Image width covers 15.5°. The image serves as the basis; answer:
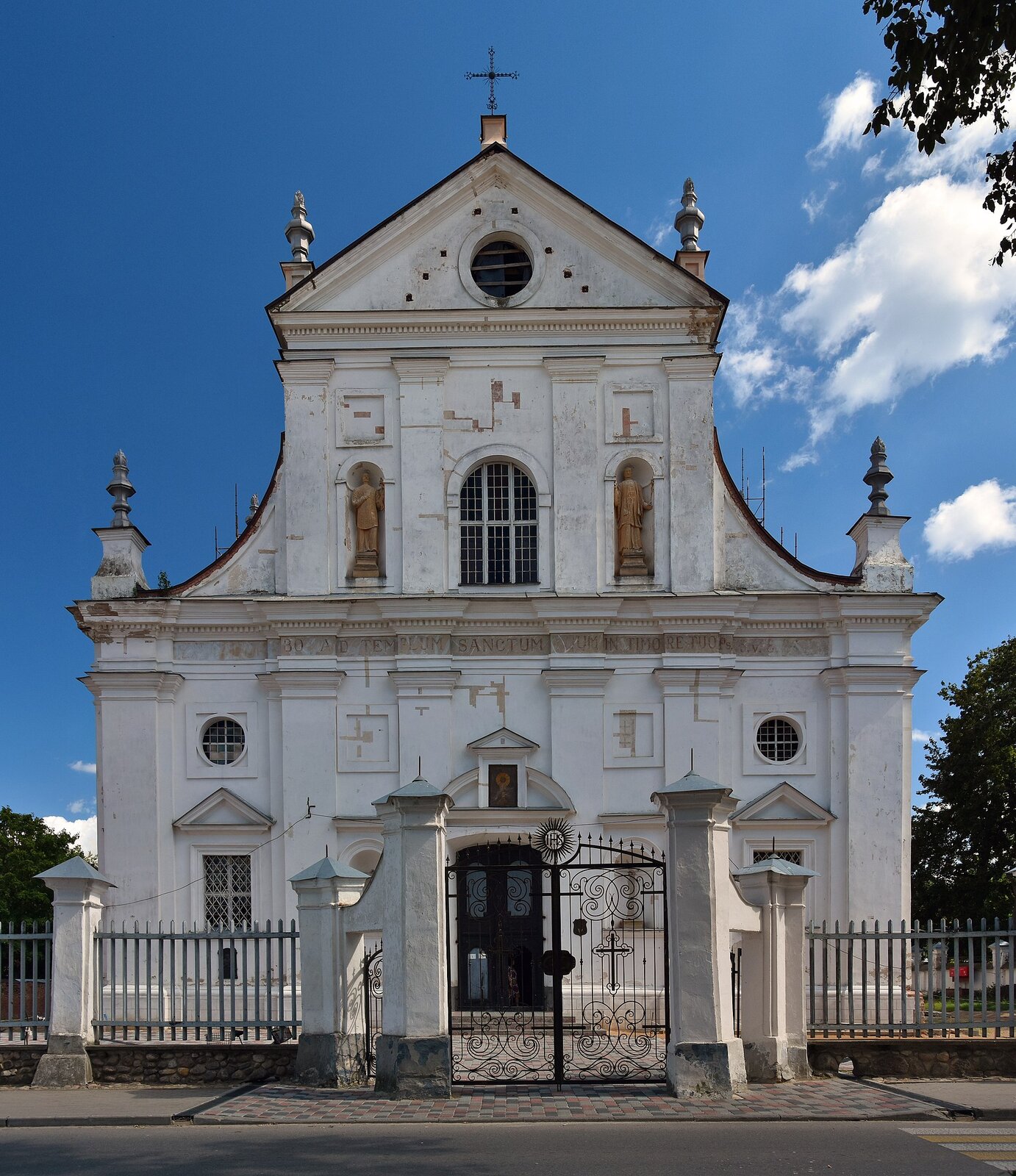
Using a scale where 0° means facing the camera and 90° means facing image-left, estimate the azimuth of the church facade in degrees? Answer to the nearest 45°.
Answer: approximately 0°

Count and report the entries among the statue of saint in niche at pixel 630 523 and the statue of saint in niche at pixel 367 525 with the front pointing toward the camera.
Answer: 2

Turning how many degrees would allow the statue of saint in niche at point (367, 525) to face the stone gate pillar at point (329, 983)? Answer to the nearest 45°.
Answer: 0° — it already faces it

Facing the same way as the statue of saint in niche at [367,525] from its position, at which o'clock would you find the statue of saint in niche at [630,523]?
the statue of saint in niche at [630,523] is roughly at 9 o'clock from the statue of saint in niche at [367,525].
